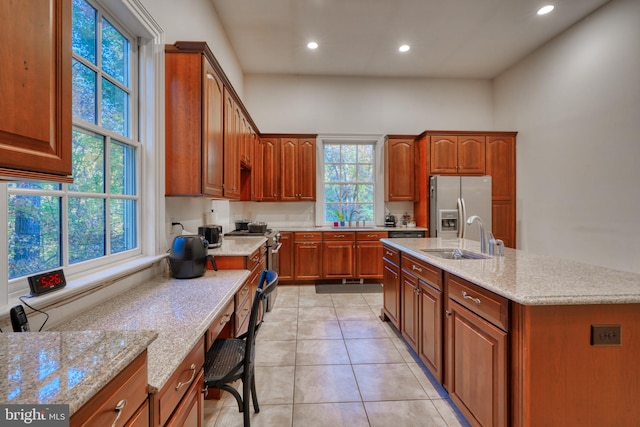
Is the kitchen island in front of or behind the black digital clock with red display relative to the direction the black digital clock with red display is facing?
in front

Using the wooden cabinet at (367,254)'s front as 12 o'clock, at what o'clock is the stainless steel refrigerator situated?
The stainless steel refrigerator is roughly at 9 o'clock from the wooden cabinet.

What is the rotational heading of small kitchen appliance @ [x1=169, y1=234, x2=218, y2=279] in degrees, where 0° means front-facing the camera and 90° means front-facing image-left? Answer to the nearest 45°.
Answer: approximately 270°

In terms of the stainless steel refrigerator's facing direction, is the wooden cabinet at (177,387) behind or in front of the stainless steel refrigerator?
in front

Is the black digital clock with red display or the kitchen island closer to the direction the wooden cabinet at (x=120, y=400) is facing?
the kitchen island

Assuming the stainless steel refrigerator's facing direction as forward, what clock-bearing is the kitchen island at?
The kitchen island is roughly at 12 o'clock from the stainless steel refrigerator.

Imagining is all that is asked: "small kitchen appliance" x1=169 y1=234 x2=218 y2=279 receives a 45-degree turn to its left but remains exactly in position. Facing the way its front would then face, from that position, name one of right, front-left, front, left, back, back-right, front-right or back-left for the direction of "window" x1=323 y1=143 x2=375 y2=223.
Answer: front

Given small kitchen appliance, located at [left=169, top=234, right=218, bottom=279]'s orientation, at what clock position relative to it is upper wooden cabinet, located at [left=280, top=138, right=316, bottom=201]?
The upper wooden cabinet is roughly at 10 o'clock from the small kitchen appliance.

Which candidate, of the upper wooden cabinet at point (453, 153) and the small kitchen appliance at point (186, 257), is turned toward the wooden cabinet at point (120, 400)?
the upper wooden cabinet

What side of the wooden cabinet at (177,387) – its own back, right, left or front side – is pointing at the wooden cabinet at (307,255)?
left

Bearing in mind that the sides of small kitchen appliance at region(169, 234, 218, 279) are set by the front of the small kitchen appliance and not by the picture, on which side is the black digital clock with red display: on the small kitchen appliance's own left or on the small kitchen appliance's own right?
on the small kitchen appliance's own right

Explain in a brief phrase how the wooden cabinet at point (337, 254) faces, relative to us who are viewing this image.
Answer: facing the viewer

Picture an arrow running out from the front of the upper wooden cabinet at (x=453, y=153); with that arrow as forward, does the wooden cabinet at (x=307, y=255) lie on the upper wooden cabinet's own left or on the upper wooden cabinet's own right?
on the upper wooden cabinet's own right

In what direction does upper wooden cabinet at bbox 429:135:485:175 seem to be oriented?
toward the camera

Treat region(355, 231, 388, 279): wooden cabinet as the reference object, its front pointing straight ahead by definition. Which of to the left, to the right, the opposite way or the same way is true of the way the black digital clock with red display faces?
to the left
